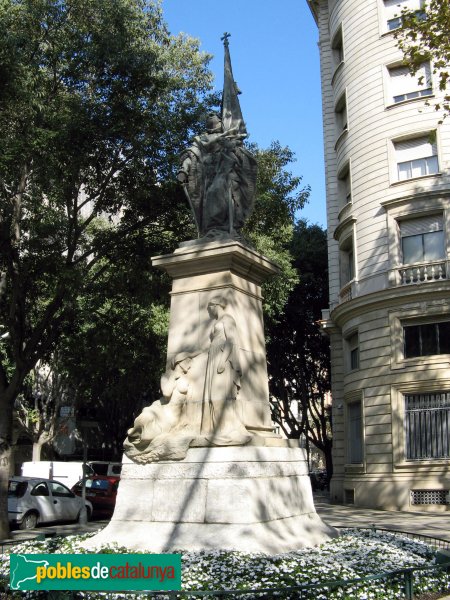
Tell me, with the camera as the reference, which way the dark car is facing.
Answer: facing away from the viewer and to the left of the viewer

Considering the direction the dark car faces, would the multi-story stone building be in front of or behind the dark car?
behind

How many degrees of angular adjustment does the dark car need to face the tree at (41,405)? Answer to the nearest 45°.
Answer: approximately 45° to its right

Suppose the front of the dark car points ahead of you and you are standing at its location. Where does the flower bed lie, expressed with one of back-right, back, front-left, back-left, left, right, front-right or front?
back-left

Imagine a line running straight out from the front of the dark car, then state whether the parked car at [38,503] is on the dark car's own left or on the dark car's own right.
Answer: on the dark car's own left
